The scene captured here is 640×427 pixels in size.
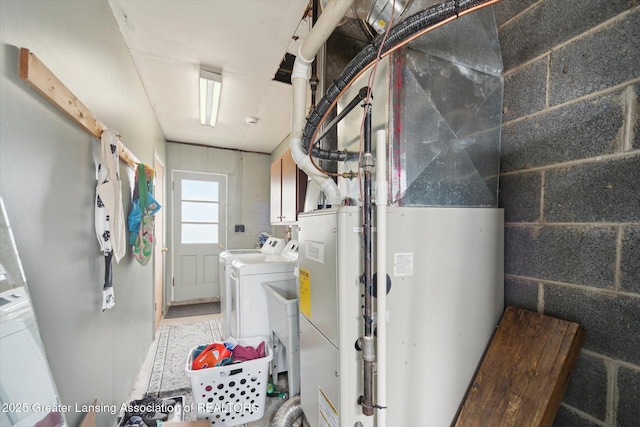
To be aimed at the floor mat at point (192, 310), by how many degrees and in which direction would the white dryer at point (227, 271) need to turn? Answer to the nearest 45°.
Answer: approximately 45° to its right

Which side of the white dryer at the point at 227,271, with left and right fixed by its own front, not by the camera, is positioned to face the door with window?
right

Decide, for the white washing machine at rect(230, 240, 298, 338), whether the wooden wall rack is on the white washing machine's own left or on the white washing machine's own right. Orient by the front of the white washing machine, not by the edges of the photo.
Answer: on the white washing machine's own left

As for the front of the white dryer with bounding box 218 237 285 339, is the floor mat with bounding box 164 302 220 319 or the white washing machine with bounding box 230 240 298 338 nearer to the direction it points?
the floor mat

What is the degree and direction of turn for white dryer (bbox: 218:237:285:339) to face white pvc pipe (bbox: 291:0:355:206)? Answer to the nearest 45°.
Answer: approximately 90° to its left

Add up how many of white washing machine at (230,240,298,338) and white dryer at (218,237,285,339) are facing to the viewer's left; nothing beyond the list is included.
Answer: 2

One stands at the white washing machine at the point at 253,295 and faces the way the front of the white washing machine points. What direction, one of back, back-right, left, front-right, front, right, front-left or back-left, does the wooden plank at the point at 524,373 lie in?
back-left

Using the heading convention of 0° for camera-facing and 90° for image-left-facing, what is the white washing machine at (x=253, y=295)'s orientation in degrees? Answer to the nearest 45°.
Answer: approximately 90°

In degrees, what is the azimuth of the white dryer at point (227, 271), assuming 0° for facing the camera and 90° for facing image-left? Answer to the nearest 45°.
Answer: approximately 90°
